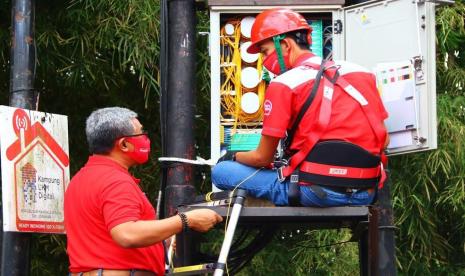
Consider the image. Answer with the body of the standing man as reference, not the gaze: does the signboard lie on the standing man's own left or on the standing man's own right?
on the standing man's own left

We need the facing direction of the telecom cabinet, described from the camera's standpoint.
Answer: facing the viewer

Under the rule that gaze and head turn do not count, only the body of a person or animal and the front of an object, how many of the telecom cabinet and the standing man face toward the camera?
1

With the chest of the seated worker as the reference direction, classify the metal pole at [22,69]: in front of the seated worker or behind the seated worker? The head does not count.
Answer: in front

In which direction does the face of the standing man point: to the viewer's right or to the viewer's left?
to the viewer's right

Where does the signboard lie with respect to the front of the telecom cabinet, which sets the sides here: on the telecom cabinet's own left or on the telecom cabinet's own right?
on the telecom cabinet's own right

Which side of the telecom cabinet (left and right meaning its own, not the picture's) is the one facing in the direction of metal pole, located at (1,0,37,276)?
right

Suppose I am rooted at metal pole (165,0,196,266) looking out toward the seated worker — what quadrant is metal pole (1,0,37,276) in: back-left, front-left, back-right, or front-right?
back-right

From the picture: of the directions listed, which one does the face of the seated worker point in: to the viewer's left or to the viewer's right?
to the viewer's left

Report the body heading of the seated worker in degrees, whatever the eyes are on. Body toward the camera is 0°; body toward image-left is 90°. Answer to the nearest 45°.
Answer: approximately 135°
